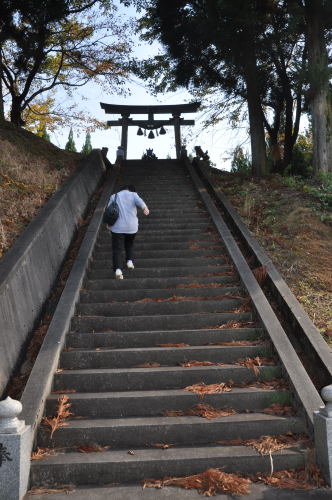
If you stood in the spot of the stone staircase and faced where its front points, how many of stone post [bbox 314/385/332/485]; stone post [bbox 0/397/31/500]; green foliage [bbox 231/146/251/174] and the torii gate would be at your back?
2

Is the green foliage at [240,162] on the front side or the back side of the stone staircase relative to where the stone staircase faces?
on the back side

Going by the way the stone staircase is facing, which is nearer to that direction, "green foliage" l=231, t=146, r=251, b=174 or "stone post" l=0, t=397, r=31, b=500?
the stone post

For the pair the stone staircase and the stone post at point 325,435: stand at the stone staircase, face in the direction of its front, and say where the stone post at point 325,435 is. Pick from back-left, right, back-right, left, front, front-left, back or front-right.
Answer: front-left

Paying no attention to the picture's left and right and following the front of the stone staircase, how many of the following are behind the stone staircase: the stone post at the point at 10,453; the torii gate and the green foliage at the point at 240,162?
2

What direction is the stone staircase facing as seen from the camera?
toward the camera

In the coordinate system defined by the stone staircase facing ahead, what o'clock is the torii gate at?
The torii gate is roughly at 6 o'clock from the stone staircase.

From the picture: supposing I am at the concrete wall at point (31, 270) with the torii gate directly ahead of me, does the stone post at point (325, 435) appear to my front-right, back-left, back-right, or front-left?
back-right

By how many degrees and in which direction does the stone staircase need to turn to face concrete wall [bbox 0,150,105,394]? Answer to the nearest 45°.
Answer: approximately 135° to its right

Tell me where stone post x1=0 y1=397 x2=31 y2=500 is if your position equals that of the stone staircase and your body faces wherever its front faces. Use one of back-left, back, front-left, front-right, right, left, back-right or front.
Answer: front-right

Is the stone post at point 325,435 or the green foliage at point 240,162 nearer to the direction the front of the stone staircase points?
the stone post

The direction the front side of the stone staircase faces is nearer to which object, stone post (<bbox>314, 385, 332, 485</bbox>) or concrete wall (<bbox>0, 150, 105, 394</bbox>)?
the stone post

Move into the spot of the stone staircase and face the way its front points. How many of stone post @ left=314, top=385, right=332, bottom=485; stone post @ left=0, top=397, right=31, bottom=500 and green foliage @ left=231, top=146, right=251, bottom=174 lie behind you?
1

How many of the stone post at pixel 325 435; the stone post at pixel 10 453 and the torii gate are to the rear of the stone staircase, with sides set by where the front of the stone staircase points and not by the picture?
1
